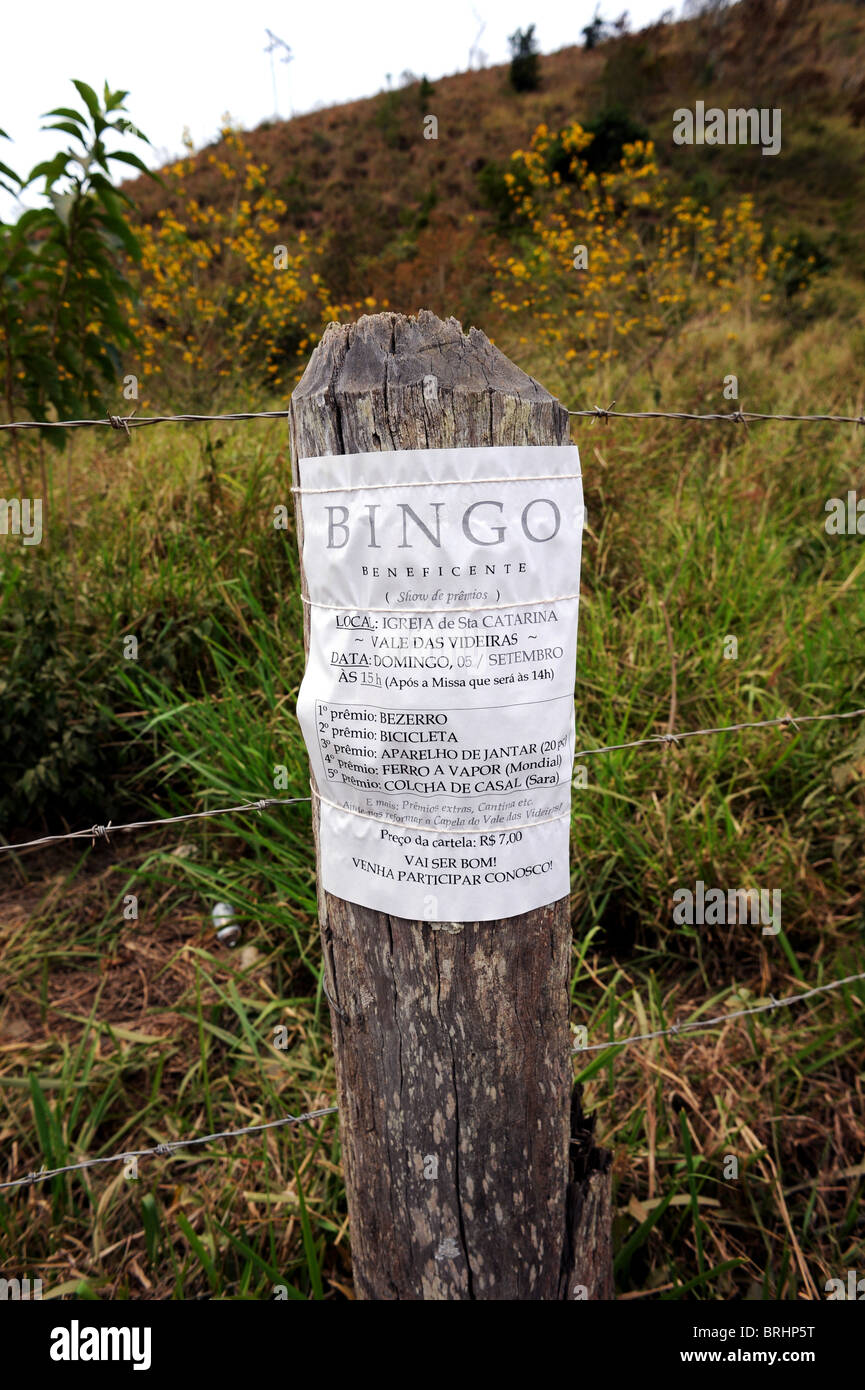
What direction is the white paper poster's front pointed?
toward the camera

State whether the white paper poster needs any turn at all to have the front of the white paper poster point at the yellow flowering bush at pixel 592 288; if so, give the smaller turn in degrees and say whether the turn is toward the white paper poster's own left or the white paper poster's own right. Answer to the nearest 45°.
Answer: approximately 180°

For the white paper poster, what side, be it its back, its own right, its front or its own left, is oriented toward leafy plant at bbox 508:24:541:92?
back

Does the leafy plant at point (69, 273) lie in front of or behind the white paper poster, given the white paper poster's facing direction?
behind
